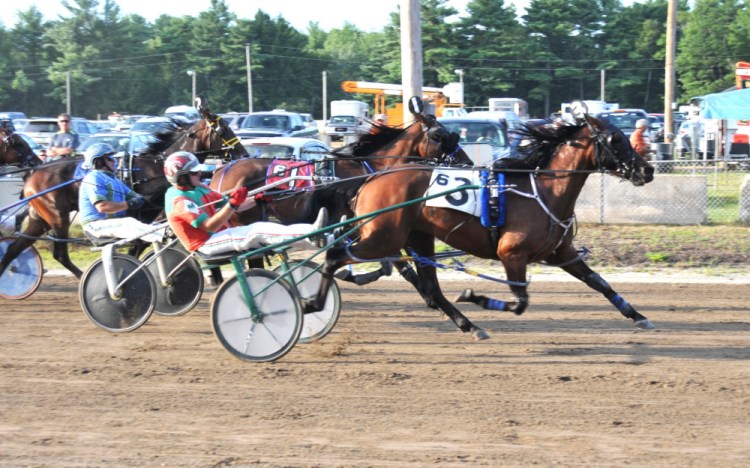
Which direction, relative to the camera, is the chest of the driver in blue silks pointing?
to the viewer's right

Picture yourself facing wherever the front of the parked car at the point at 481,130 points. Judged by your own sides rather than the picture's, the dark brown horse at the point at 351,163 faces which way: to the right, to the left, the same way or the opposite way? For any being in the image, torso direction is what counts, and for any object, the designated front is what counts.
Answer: to the left

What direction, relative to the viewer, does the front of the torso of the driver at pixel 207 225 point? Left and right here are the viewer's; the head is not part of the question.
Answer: facing to the right of the viewer

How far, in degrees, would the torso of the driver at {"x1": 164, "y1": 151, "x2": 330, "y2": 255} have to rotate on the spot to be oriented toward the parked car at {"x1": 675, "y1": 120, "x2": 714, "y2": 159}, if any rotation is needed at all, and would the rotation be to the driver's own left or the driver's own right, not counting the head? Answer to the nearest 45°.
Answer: approximately 45° to the driver's own left

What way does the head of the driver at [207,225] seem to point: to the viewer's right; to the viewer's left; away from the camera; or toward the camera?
to the viewer's right

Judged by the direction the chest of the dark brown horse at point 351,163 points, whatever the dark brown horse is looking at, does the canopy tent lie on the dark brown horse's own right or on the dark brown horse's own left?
on the dark brown horse's own left

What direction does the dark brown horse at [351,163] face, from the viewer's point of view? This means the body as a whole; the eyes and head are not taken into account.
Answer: to the viewer's right

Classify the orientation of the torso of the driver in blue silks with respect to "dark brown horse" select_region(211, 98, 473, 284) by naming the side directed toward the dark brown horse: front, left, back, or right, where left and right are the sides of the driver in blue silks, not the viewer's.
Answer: front

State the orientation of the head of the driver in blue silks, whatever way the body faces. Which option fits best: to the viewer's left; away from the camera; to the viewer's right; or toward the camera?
to the viewer's right

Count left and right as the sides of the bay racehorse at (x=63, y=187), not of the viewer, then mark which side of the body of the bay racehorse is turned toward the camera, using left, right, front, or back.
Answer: right

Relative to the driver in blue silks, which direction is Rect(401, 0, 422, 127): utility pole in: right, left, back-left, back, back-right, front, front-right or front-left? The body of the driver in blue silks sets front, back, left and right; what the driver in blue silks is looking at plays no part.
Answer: front-left

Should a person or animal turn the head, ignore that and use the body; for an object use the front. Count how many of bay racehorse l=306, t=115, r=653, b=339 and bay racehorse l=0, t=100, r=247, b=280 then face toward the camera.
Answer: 0

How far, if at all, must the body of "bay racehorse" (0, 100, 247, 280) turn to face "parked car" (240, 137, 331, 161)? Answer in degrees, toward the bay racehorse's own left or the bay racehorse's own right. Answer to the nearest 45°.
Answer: approximately 45° to the bay racehorse's own left

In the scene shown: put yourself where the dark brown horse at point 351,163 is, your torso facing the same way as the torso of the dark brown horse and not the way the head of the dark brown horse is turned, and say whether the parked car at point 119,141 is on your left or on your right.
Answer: on your left
